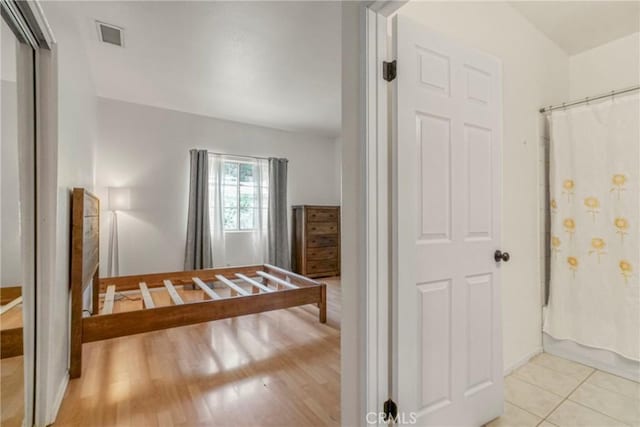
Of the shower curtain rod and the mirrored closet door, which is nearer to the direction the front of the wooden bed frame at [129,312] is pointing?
the shower curtain rod

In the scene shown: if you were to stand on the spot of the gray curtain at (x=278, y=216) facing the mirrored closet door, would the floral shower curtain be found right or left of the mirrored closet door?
left

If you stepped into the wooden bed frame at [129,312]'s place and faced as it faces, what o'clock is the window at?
The window is roughly at 10 o'clock from the wooden bed frame.

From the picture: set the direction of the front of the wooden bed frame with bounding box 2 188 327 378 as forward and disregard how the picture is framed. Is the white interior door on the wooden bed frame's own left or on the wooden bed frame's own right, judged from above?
on the wooden bed frame's own right

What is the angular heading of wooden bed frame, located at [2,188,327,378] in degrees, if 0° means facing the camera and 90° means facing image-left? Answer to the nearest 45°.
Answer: approximately 270°

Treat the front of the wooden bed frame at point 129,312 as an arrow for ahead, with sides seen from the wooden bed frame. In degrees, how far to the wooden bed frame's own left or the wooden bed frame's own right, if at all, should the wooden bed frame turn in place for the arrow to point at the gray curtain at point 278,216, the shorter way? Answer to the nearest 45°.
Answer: approximately 45° to the wooden bed frame's own left

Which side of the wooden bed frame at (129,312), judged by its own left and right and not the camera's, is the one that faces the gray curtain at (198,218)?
left

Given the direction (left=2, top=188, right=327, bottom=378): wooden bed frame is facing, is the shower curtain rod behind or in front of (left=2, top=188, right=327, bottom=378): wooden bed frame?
in front

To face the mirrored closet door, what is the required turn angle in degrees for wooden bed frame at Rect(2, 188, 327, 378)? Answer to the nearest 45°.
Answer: approximately 135° to its right

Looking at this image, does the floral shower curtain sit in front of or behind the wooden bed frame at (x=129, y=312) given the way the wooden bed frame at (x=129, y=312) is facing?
in front
